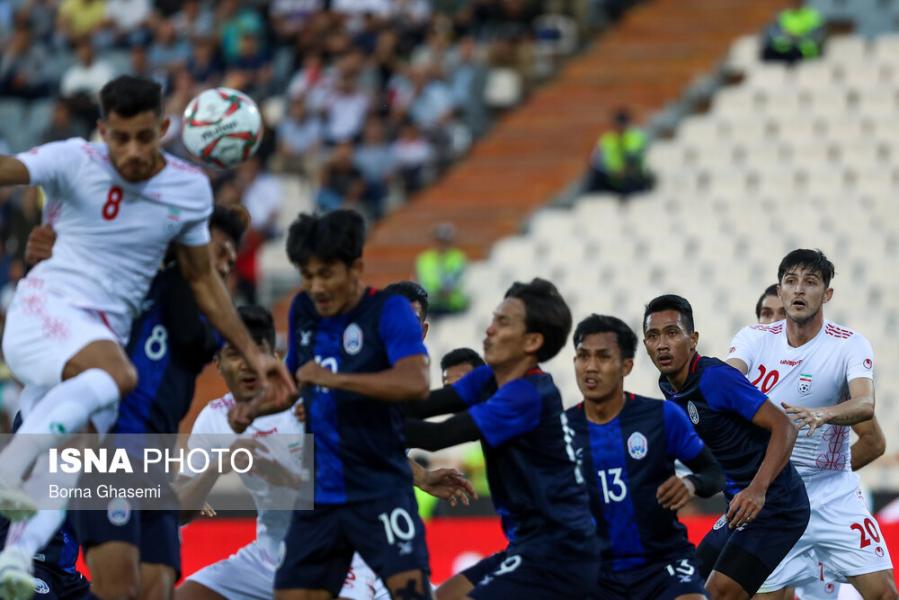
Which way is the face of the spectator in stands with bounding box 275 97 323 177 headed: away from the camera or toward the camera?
toward the camera

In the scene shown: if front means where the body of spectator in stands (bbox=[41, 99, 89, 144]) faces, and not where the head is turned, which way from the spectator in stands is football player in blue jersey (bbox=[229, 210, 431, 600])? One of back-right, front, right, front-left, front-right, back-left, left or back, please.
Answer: front

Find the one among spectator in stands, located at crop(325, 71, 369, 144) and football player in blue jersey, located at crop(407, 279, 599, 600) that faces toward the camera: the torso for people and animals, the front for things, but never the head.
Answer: the spectator in stands

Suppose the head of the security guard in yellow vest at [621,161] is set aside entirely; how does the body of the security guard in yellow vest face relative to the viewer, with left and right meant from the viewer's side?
facing the viewer

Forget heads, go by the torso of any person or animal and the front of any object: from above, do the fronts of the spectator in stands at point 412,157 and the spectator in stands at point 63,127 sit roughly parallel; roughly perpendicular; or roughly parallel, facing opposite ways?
roughly parallel

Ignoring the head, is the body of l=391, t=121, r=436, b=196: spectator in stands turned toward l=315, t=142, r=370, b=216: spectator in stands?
no

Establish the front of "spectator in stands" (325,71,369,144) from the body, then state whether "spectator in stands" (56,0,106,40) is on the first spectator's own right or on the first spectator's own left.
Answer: on the first spectator's own right

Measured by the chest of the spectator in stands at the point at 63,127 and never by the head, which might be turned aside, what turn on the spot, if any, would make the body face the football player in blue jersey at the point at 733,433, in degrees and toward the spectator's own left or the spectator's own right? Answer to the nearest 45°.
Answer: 0° — they already face them

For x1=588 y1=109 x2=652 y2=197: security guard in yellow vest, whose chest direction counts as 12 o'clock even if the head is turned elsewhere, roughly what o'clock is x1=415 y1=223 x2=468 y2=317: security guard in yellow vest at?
x1=415 y1=223 x2=468 y2=317: security guard in yellow vest is roughly at 2 o'clock from x1=588 y1=109 x2=652 y2=197: security guard in yellow vest.

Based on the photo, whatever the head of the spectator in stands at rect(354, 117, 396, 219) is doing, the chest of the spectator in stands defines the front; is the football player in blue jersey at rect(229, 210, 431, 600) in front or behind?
in front

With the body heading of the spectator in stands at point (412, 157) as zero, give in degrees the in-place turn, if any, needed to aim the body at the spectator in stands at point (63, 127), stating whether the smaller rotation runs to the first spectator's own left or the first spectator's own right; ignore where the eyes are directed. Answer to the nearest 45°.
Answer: approximately 90° to the first spectator's own right

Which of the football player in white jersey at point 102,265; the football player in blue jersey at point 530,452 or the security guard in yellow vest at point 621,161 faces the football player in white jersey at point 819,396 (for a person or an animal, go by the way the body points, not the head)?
the security guard in yellow vest

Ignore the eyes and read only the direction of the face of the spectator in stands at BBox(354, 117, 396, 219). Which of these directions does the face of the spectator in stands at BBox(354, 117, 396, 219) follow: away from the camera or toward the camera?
toward the camera

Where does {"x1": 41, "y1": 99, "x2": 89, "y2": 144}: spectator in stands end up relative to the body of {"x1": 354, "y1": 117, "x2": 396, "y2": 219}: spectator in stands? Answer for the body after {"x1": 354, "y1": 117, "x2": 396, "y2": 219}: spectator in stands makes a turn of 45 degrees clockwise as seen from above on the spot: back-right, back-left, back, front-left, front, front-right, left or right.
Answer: front-right

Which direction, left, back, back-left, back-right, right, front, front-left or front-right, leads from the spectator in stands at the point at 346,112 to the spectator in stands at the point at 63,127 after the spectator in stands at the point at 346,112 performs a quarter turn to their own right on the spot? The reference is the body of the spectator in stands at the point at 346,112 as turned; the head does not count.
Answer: front

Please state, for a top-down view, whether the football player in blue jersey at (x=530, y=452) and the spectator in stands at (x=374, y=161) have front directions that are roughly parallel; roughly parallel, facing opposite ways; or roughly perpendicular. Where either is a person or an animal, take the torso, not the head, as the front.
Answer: roughly perpendicular

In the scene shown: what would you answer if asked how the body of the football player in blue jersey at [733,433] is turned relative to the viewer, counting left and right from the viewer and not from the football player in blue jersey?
facing the viewer and to the left of the viewer

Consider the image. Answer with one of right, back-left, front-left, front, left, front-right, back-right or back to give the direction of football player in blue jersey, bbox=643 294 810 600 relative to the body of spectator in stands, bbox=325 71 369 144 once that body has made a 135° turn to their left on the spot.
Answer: back-right

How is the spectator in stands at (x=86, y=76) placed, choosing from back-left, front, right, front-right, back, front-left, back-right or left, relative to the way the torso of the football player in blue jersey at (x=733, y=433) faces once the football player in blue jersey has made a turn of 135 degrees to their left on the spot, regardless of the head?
back-left
